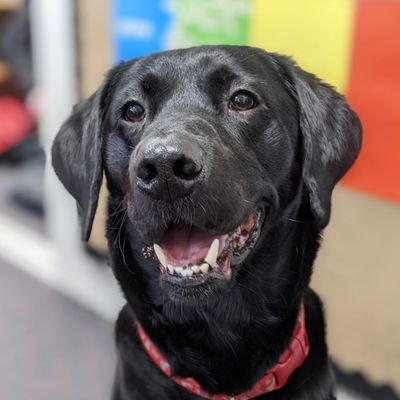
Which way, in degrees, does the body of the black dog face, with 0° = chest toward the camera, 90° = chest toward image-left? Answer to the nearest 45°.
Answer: approximately 0°

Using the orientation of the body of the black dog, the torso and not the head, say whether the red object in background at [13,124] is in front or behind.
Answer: behind

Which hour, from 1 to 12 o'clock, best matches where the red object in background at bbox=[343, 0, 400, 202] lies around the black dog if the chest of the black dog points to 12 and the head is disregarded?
The red object in background is roughly at 7 o'clock from the black dog.
